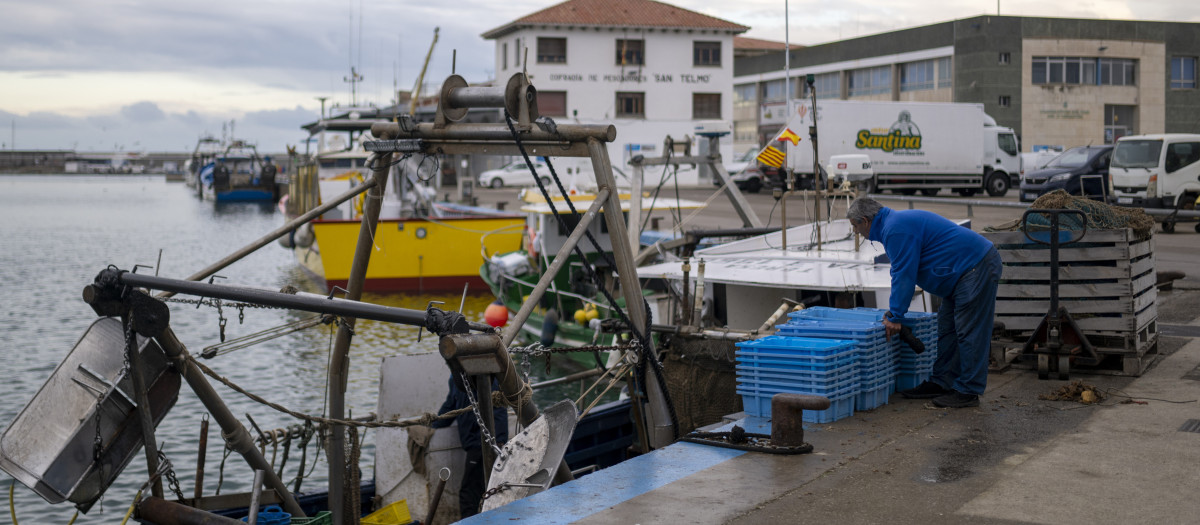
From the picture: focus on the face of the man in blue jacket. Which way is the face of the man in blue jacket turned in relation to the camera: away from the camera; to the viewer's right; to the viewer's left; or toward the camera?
to the viewer's left

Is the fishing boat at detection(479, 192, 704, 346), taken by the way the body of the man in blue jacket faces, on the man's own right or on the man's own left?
on the man's own right

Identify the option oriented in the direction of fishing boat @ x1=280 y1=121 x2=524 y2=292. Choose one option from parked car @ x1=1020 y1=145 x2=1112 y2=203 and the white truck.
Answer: the parked car

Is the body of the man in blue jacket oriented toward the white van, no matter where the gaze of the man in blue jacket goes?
no

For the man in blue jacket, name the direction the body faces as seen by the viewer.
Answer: to the viewer's left

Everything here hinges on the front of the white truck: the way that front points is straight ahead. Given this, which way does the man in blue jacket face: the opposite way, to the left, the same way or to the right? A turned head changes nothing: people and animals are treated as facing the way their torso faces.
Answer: the opposite way

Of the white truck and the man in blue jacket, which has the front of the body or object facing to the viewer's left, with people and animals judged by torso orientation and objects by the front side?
the man in blue jacket

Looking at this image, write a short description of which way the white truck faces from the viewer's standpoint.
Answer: facing to the right of the viewer

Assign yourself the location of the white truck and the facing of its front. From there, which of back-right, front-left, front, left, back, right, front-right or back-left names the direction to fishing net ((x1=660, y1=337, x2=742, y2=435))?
right

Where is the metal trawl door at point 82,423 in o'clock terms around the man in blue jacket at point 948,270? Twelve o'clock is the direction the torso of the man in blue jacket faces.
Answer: The metal trawl door is roughly at 11 o'clock from the man in blue jacket.

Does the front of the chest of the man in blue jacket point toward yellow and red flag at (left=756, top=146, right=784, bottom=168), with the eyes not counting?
no

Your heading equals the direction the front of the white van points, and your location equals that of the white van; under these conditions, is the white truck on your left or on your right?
on your right

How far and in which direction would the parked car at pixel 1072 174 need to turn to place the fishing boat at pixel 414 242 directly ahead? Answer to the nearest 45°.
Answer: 0° — it already faces it

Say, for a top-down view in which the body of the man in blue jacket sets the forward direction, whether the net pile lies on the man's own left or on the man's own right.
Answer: on the man's own right

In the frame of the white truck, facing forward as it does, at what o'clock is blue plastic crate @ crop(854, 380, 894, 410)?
The blue plastic crate is roughly at 3 o'clock from the white truck.

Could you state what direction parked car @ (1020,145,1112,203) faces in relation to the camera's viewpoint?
facing the viewer and to the left of the viewer

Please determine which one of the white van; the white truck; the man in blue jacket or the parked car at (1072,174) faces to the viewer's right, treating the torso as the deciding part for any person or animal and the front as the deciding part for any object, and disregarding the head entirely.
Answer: the white truck

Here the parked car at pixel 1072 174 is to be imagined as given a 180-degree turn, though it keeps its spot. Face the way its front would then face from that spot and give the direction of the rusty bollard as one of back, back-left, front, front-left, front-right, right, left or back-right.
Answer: back-right
